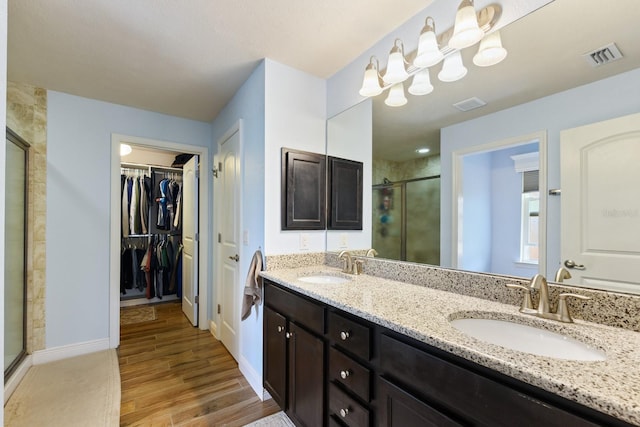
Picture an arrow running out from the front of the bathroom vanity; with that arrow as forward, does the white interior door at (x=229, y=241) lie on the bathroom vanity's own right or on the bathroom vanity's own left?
on the bathroom vanity's own right

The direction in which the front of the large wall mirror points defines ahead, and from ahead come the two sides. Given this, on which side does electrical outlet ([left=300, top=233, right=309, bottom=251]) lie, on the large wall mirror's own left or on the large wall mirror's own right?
on the large wall mirror's own right

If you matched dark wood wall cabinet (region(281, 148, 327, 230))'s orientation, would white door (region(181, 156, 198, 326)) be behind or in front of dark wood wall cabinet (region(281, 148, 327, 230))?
behind

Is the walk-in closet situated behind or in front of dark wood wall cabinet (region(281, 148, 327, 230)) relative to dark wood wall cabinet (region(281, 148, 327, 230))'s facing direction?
behind

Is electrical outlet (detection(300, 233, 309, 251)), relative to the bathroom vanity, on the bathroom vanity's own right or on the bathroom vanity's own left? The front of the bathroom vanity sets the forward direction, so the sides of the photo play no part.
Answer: on the bathroom vanity's own right

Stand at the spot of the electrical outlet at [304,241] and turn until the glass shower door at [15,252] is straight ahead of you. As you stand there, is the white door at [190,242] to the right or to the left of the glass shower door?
right
